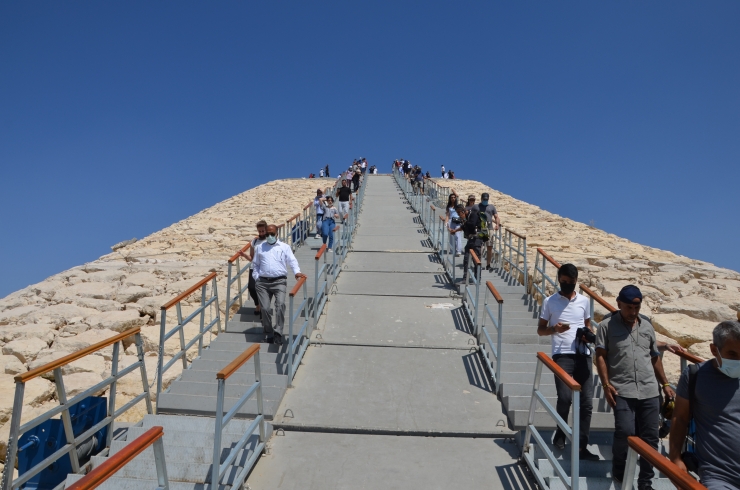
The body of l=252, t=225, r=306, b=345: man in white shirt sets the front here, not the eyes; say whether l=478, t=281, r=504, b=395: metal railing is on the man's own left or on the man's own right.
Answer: on the man's own left

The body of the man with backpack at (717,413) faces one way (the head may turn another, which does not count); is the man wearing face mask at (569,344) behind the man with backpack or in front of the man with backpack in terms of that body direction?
behind

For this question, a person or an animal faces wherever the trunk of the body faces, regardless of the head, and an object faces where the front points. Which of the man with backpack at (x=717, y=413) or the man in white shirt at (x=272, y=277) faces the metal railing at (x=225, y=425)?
the man in white shirt

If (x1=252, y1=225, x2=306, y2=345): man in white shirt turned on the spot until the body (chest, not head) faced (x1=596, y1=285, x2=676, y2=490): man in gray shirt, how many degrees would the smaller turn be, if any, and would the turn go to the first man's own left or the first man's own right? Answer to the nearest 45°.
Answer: approximately 45° to the first man's own left

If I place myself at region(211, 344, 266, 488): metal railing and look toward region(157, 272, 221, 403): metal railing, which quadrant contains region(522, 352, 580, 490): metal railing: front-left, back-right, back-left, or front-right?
back-right
